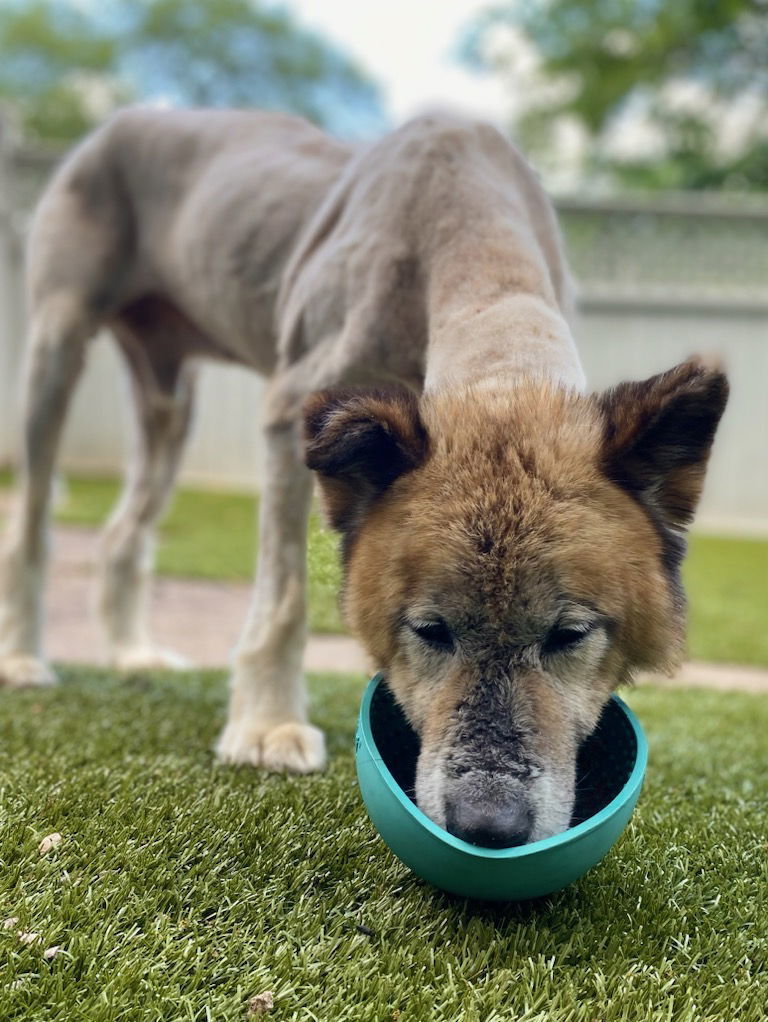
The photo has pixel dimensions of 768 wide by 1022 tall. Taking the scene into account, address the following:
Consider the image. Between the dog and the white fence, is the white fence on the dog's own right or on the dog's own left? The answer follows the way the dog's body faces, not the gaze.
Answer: on the dog's own left

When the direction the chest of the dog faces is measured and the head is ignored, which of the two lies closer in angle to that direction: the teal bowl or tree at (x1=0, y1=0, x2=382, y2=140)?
the teal bowl

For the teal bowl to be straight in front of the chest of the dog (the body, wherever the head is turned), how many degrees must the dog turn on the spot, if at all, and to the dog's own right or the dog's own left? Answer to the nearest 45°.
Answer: approximately 45° to the dog's own right

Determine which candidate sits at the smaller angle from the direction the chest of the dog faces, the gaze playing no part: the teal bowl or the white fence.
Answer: the teal bowl

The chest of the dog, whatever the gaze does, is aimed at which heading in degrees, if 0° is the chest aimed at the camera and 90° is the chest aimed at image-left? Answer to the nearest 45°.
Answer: approximately 315°

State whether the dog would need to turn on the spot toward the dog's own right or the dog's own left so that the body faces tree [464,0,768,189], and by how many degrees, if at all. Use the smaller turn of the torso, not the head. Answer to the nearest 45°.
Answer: approximately 135° to the dog's own left

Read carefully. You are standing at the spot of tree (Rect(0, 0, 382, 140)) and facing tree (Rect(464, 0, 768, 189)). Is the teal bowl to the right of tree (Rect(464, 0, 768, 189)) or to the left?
right

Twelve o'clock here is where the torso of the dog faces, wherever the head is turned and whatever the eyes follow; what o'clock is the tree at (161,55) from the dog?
The tree is roughly at 7 o'clock from the dog.

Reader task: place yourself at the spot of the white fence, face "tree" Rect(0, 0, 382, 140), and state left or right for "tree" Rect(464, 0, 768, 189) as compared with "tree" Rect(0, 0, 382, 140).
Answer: right
